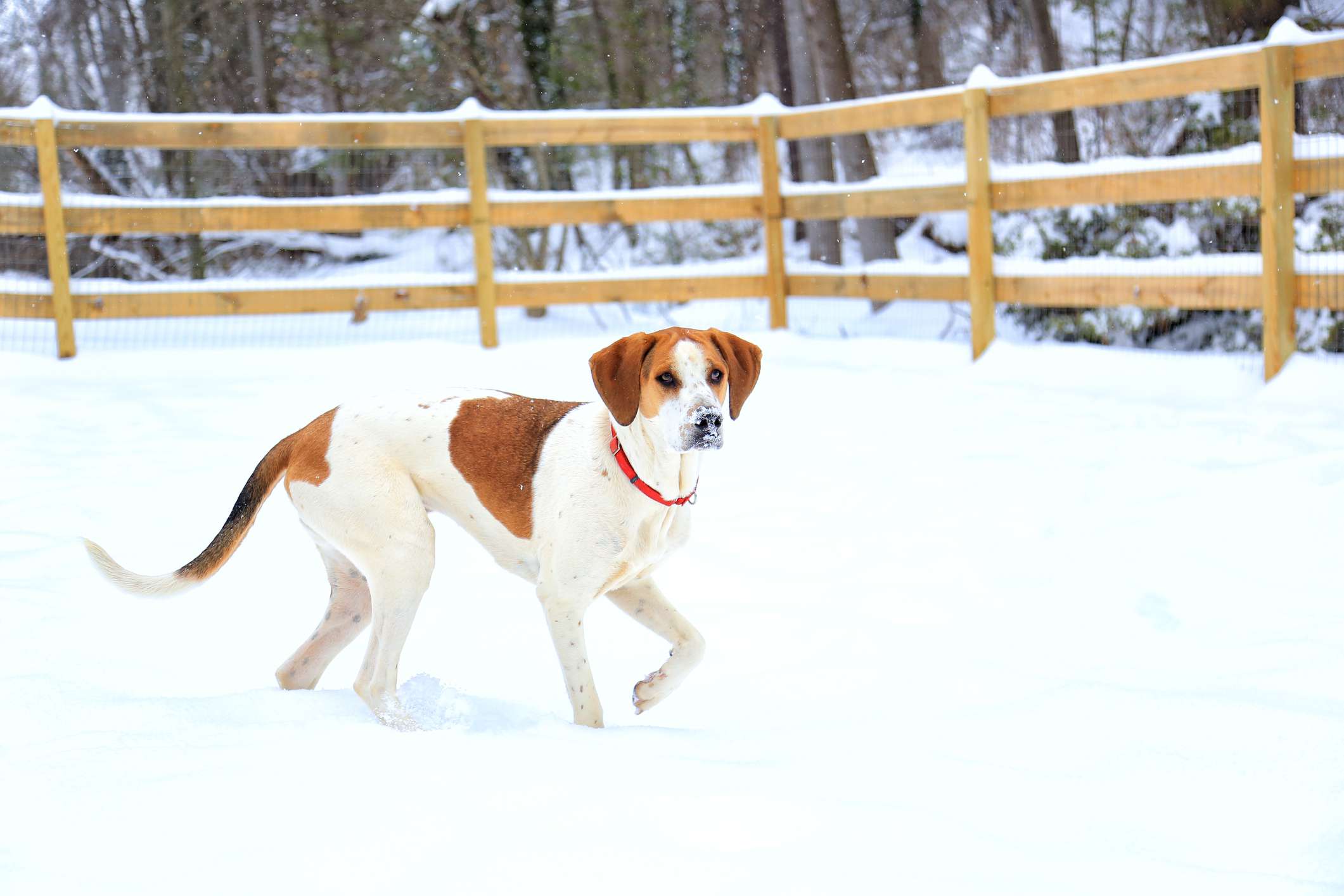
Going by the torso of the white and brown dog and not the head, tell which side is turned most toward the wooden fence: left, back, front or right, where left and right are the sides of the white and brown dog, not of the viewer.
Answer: left

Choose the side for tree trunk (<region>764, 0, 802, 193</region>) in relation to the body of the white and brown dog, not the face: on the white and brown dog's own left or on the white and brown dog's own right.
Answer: on the white and brown dog's own left

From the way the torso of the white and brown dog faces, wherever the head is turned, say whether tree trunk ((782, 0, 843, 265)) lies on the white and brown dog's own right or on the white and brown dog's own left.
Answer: on the white and brown dog's own left

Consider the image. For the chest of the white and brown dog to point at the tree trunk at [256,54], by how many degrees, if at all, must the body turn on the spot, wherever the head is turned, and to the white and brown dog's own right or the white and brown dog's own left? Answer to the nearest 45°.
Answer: approximately 90° to the white and brown dog's own left

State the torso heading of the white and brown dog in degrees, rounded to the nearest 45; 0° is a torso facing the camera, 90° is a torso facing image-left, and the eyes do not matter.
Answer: approximately 270°
